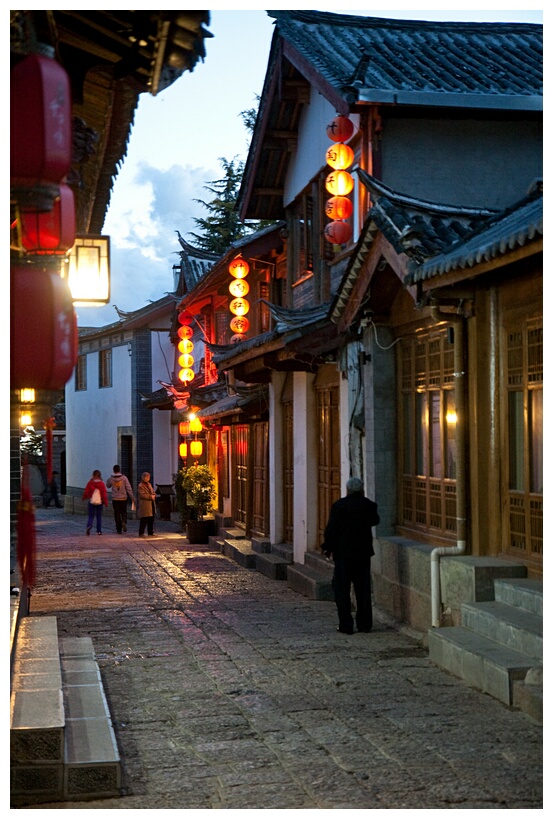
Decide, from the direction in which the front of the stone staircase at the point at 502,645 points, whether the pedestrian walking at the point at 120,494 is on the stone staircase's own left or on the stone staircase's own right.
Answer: on the stone staircase's own right

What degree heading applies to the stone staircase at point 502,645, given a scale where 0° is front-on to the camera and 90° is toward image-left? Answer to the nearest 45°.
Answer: approximately 45°

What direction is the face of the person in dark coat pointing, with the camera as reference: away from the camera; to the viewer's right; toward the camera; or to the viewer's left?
away from the camera

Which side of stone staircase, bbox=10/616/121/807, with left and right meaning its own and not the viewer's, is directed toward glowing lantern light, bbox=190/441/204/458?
left

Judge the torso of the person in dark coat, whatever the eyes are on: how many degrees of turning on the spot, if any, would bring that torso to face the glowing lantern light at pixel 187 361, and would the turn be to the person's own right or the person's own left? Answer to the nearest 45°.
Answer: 0° — they already face it

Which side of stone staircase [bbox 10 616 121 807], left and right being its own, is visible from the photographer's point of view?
right

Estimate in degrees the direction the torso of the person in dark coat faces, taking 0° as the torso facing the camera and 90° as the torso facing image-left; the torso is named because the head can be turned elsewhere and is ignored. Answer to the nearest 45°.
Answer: approximately 180°

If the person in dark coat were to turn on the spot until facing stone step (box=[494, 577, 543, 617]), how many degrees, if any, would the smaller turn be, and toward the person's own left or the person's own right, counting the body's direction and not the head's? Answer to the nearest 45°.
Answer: approximately 135° to the person's own right
